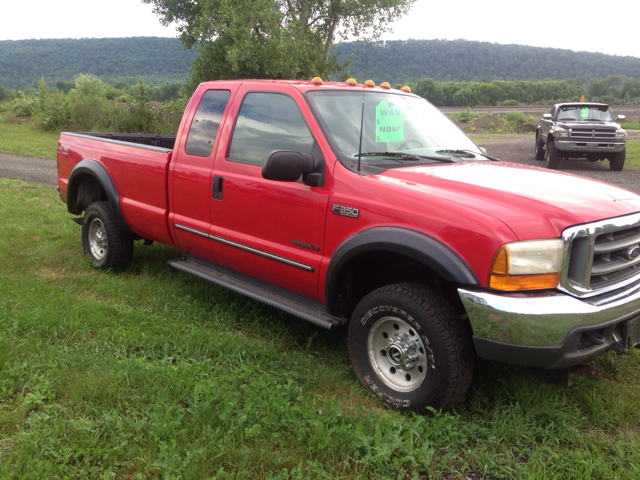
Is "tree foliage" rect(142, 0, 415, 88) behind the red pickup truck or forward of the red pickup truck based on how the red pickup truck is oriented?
behind
